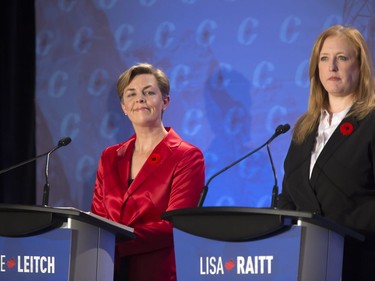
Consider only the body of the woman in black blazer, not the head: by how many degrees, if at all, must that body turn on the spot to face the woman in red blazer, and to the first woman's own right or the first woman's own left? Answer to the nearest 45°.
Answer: approximately 90° to the first woman's own right

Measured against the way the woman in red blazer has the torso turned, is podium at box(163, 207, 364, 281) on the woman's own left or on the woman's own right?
on the woman's own left

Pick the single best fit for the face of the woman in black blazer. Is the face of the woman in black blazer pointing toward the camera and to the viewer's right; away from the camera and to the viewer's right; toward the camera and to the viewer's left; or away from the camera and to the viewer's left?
toward the camera and to the viewer's left

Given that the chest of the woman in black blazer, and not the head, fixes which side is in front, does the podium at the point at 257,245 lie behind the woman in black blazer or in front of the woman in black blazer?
in front

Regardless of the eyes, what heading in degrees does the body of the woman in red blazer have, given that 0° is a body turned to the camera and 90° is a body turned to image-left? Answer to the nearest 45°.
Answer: approximately 45°

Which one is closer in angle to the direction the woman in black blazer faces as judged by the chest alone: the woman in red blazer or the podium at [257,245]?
the podium
